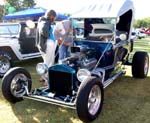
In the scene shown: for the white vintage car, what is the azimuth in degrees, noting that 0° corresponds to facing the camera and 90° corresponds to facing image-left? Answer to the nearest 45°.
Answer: approximately 45°
